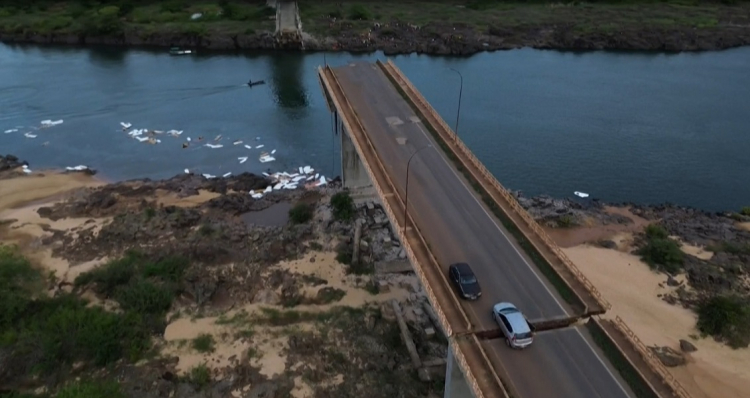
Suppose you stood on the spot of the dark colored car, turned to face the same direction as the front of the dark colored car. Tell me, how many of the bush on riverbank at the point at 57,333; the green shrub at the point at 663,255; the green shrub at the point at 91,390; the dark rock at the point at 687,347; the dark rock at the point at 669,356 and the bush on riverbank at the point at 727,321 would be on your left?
4

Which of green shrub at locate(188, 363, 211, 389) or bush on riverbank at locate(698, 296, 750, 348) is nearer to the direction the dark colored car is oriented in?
the bush on riverbank

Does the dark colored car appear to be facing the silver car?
yes

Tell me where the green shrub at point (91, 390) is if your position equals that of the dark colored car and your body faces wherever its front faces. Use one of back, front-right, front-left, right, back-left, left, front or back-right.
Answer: back-right

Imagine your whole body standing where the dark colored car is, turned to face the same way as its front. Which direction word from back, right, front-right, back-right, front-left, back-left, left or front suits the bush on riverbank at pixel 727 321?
left

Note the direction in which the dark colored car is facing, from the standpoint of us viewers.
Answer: facing the viewer and to the right of the viewer

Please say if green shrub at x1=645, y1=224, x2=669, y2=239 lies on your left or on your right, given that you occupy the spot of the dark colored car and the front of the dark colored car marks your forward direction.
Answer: on your left

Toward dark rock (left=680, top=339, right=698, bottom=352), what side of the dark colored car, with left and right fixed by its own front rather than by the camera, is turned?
left

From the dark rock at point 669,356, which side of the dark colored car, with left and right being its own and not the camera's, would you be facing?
left

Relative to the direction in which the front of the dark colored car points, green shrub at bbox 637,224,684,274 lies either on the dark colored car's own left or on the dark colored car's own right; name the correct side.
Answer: on the dark colored car's own left

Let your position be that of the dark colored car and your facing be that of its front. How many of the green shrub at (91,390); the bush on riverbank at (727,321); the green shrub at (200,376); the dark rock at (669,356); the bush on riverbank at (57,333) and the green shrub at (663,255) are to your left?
3

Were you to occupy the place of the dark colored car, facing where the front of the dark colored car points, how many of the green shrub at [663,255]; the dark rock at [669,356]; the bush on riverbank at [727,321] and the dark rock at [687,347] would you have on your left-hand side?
4
